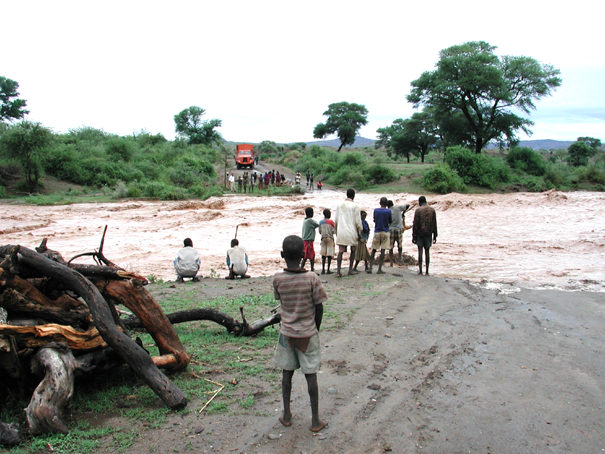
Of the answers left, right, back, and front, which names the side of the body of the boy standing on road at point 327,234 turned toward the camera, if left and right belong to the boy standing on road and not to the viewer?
back

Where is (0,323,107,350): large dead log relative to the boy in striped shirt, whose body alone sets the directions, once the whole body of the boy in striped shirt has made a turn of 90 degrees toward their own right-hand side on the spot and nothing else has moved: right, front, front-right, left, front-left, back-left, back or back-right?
back

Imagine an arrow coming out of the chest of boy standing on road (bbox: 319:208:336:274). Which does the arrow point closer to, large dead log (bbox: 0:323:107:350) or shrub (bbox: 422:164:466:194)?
the shrub

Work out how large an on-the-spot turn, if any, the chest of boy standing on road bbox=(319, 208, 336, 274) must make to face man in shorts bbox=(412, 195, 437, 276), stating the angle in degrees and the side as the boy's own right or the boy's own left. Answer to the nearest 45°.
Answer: approximately 90° to the boy's own right

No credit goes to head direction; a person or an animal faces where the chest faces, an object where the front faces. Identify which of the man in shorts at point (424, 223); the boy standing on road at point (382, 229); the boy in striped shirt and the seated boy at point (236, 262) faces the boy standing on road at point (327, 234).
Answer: the boy in striped shirt

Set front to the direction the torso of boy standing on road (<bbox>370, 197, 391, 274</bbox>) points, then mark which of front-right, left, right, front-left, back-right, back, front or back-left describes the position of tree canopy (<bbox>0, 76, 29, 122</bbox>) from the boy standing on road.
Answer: front-left

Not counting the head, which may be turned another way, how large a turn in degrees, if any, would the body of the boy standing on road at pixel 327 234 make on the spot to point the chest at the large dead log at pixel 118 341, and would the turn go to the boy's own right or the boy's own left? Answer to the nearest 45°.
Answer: approximately 180°

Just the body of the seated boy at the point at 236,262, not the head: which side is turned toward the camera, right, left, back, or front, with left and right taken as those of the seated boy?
back

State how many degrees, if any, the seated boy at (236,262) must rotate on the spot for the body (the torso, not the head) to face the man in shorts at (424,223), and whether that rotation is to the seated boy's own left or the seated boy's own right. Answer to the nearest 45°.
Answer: approximately 90° to the seated boy's own right

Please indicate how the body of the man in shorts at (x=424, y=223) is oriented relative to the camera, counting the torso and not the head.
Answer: away from the camera

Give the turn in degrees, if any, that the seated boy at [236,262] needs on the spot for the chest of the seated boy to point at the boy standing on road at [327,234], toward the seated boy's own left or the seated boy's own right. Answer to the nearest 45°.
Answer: approximately 90° to the seated boy's own right

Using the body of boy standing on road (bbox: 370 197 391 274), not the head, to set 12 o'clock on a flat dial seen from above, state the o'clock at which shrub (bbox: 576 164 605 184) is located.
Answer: The shrub is roughly at 1 o'clock from the boy standing on road.

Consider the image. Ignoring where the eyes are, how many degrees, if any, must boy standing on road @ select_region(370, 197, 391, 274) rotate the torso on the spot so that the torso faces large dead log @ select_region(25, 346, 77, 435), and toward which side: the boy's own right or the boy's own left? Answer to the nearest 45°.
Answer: approximately 180°

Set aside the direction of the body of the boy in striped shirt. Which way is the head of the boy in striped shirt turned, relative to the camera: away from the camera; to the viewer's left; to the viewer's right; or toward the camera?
away from the camera

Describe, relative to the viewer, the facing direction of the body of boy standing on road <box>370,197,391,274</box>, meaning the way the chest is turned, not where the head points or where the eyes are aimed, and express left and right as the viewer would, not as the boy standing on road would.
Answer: facing away from the viewer

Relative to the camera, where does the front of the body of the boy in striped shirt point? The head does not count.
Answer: away from the camera

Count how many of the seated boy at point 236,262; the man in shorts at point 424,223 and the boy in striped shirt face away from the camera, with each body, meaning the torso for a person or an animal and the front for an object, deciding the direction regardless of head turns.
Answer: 3

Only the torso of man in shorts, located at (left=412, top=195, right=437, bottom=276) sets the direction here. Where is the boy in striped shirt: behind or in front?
behind
